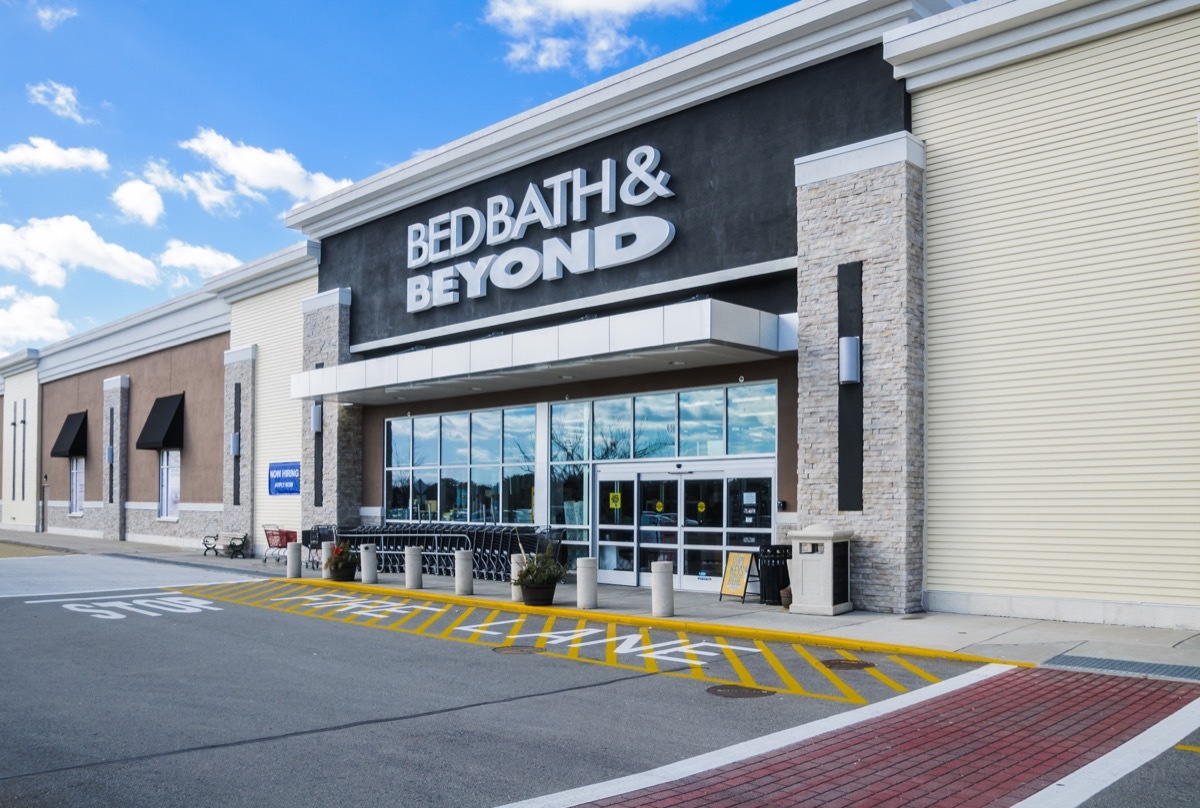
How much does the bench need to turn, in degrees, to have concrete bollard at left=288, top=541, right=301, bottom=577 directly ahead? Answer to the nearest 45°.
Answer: approximately 45° to its left

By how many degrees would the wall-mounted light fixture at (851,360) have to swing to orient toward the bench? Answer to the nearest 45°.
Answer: approximately 90° to its right

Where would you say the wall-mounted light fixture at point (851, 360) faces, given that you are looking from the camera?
facing the viewer and to the left of the viewer

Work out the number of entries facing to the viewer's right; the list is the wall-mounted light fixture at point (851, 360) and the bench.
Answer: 0

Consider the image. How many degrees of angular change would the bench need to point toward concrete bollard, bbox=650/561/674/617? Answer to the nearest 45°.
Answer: approximately 45° to its left

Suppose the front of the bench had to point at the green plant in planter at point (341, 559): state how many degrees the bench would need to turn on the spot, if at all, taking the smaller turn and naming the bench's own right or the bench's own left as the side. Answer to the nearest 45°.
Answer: approximately 45° to the bench's own left
